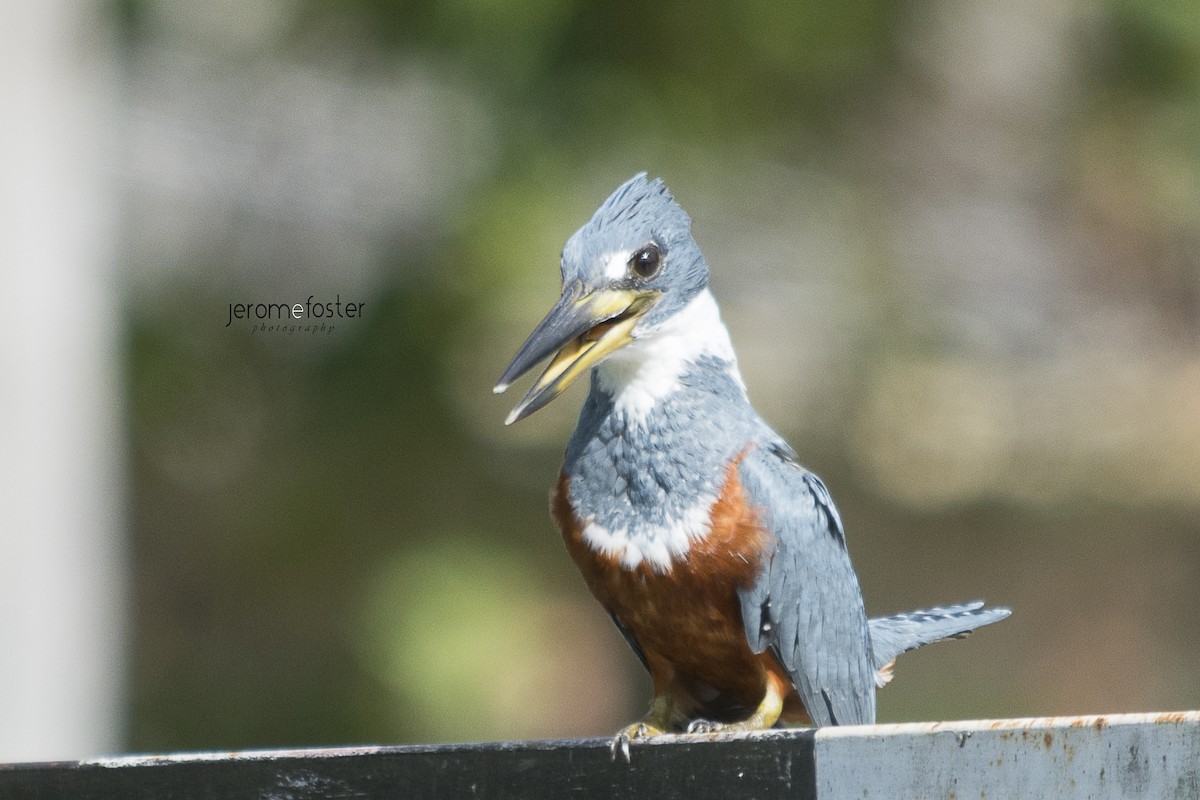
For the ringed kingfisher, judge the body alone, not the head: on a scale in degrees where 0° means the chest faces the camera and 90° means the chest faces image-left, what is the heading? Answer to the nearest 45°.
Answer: approximately 45°

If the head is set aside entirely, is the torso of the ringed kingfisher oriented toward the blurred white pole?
no
